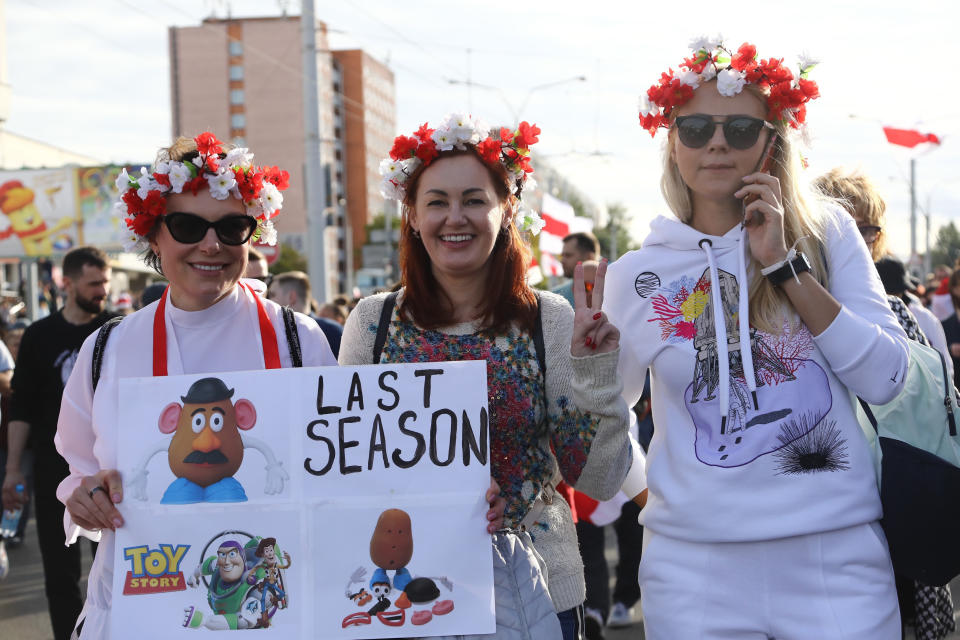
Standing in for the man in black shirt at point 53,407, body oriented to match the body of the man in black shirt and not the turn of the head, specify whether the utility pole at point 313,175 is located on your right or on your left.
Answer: on your left

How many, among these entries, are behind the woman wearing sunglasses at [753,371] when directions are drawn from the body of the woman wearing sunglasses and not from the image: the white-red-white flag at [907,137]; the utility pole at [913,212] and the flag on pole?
3

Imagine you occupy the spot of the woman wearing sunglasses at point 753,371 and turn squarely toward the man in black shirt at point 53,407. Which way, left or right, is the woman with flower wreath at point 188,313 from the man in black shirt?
left

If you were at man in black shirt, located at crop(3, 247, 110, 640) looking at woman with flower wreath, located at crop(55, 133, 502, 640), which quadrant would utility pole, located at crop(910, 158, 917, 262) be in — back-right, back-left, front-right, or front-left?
back-left

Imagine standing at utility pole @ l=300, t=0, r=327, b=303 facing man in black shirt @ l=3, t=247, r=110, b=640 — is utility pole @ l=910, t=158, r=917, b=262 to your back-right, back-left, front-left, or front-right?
back-left

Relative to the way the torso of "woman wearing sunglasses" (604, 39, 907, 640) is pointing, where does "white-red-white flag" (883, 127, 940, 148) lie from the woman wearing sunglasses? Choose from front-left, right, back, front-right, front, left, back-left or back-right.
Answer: back

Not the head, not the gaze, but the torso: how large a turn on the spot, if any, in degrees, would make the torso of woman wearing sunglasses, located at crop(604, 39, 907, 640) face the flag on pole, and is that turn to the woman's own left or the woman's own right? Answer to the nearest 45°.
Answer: approximately 180°

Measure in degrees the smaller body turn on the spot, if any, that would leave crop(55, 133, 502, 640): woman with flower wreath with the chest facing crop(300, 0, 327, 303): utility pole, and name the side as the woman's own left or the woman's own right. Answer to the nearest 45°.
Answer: approximately 180°

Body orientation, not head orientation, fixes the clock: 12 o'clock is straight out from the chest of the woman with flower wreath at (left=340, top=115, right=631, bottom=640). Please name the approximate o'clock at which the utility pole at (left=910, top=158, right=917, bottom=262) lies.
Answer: The utility pole is roughly at 7 o'clock from the woman with flower wreath.

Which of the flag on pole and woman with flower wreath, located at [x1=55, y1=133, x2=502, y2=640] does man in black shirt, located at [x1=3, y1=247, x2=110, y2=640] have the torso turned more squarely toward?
the woman with flower wreath

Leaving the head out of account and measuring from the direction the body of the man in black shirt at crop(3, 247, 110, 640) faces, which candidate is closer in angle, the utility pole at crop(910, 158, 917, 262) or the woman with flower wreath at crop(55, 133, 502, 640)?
the woman with flower wreath

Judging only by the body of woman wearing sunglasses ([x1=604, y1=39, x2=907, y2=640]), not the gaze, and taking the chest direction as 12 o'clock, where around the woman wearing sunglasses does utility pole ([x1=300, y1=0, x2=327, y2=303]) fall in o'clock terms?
The utility pole is roughly at 5 o'clock from the woman wearing sunglasses.

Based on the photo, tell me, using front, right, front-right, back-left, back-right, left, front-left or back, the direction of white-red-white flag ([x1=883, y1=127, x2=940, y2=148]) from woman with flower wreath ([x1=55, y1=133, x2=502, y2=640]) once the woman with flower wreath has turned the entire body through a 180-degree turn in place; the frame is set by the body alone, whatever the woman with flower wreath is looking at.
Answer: front-right

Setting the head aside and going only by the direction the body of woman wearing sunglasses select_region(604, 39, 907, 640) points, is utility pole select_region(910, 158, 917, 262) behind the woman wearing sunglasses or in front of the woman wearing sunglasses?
behind

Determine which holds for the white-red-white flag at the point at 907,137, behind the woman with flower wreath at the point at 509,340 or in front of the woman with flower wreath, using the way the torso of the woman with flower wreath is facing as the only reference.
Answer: behind

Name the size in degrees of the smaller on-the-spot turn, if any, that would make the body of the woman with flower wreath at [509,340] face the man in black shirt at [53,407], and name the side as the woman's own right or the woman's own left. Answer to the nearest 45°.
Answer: approximately 135° to the woman's own right
